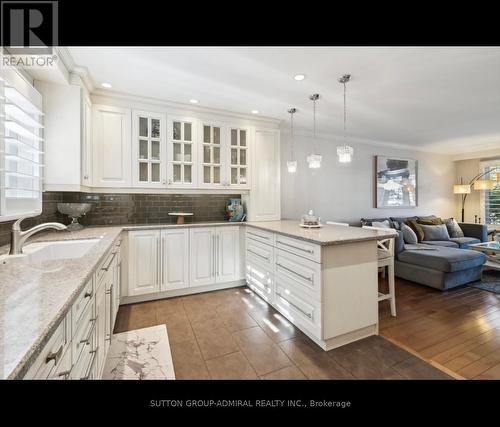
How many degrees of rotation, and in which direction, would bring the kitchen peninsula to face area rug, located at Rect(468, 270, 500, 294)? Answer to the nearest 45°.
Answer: approximately 180°

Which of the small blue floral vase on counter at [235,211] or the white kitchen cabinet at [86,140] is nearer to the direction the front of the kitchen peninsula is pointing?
the white kitchen cabinet

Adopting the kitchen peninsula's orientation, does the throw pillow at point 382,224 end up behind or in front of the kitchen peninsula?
behind

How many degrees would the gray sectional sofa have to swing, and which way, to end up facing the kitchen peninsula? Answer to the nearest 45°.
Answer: approximately 45° to its right

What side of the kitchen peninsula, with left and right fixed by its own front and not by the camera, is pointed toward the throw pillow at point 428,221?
back

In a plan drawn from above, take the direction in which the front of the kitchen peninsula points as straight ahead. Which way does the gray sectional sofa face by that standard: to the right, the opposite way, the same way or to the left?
to the left

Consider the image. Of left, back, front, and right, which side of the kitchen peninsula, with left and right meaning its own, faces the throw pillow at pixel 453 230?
back

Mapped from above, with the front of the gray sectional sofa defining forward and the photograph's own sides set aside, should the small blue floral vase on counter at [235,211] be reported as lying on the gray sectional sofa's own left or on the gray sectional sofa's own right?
on the gray sectional sofa's own right

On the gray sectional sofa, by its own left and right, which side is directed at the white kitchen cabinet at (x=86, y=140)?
right

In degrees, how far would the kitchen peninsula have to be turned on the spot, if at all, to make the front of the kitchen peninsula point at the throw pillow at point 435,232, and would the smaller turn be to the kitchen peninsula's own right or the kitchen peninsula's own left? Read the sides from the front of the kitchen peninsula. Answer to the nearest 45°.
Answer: approximately 180°

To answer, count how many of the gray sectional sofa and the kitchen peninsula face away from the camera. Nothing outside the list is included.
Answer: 0

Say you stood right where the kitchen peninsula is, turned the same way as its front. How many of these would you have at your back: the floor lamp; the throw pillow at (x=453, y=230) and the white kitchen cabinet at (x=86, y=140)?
2

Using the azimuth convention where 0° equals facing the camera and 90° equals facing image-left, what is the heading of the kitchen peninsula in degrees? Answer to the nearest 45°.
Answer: approximately 45°
